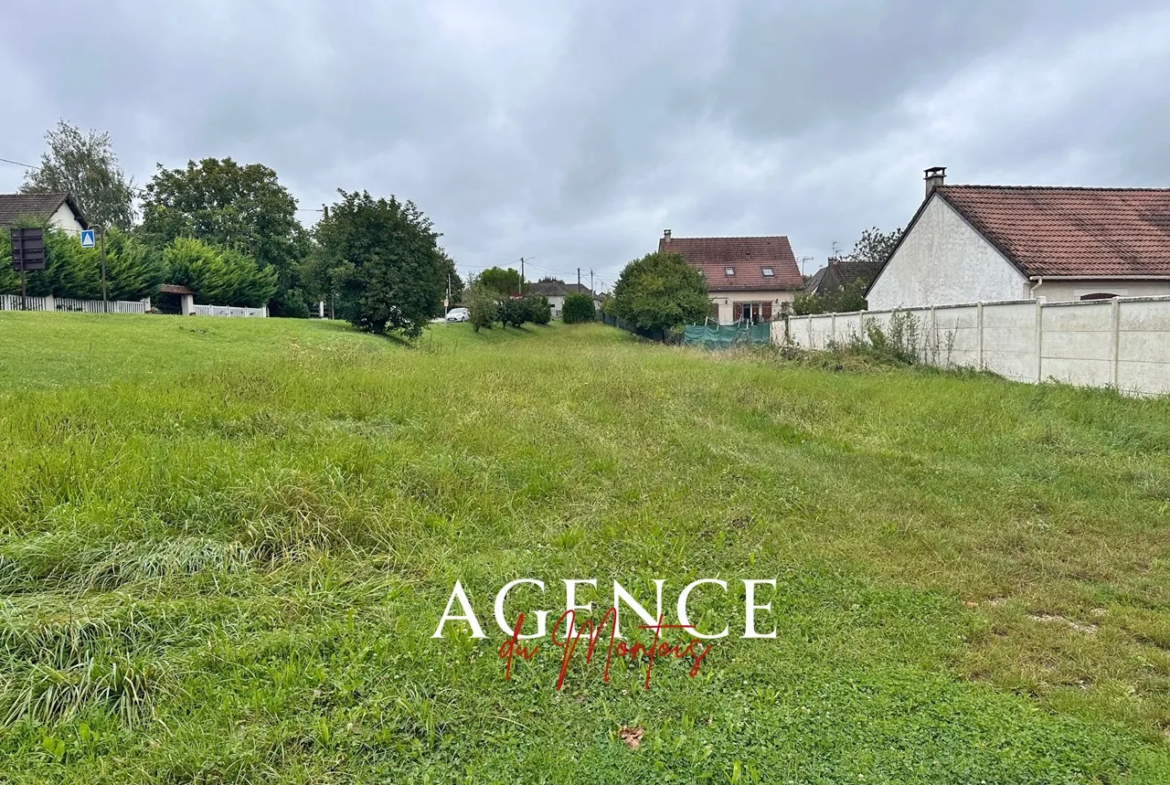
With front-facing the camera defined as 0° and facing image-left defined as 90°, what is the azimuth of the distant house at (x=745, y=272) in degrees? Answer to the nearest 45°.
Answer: approximately 0°

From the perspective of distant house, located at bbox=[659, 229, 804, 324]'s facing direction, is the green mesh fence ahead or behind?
ahead

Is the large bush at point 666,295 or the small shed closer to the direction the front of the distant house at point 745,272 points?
the large bush

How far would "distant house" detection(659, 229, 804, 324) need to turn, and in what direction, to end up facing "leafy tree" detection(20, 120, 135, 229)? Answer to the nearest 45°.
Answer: approximately 90° to its right

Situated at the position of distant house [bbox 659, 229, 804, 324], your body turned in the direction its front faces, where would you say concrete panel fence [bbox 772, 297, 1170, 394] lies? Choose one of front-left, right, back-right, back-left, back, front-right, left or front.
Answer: front

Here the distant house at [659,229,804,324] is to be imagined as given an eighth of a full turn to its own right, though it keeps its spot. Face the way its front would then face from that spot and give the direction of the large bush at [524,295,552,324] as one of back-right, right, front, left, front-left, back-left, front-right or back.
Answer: front-right

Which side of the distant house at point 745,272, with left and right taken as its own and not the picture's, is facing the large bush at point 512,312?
right

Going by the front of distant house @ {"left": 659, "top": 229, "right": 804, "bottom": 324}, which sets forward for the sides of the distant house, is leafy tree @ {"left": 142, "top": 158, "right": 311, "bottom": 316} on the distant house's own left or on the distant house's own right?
on the distant house's own right

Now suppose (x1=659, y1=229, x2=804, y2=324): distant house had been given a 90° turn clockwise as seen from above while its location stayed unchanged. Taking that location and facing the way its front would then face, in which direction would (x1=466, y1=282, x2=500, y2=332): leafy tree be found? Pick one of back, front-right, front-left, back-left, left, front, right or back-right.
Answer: front-left

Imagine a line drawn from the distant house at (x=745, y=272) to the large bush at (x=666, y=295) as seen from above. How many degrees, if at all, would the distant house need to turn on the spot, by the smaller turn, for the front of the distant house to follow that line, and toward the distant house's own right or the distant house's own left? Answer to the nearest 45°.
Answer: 0° — it already faces it

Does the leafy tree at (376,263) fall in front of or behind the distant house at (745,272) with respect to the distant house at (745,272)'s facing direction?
in front

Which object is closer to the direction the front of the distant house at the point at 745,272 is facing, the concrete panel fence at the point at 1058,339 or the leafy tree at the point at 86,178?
the concrete panel fence

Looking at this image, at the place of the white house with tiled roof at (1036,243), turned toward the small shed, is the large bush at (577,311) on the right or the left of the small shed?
right

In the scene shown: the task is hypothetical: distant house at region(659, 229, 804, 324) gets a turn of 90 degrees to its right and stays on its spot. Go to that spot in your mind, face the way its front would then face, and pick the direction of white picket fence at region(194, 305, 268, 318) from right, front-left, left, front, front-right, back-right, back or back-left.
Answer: front-left

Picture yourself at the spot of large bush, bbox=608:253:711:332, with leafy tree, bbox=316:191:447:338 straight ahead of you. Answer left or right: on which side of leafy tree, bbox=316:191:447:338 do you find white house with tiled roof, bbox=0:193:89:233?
right

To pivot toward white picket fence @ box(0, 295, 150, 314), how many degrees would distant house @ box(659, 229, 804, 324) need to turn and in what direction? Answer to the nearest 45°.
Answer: approximately 45° to its right

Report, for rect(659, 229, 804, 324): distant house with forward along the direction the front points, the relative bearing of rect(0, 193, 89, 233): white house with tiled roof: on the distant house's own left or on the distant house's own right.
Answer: on the distant house's own right
